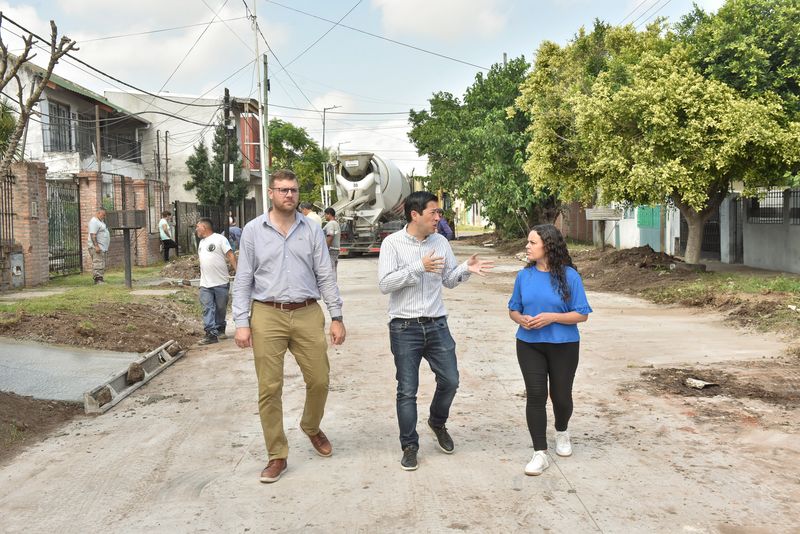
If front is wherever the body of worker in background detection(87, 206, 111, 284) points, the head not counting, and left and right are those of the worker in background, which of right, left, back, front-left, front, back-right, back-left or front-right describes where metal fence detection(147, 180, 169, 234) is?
left

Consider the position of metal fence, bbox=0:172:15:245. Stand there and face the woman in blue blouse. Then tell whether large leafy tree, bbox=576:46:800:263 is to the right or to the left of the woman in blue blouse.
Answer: left

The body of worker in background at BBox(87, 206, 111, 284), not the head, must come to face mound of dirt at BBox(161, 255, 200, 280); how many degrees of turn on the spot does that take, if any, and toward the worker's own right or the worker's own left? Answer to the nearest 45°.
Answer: approximately 45° to the worker's own left

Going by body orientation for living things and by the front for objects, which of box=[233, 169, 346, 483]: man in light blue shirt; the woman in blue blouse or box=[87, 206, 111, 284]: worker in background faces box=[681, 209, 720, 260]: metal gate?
the worker in background

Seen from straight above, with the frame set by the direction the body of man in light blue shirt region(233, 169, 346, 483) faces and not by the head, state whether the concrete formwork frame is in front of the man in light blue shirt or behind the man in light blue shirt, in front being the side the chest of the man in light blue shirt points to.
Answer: behind

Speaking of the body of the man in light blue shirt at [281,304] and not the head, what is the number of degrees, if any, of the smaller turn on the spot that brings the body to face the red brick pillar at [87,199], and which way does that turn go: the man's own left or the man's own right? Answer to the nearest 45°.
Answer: approximately 180°

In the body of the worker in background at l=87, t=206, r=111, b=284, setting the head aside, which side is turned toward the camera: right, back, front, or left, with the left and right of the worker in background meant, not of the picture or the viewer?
right

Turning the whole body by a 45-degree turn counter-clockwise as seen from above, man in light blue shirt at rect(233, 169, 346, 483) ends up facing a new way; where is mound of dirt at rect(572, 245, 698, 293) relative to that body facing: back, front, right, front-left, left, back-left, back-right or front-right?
left

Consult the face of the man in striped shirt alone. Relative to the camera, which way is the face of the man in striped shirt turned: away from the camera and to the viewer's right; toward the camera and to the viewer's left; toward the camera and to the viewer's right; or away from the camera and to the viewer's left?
toward the camera and to the viewer's right
